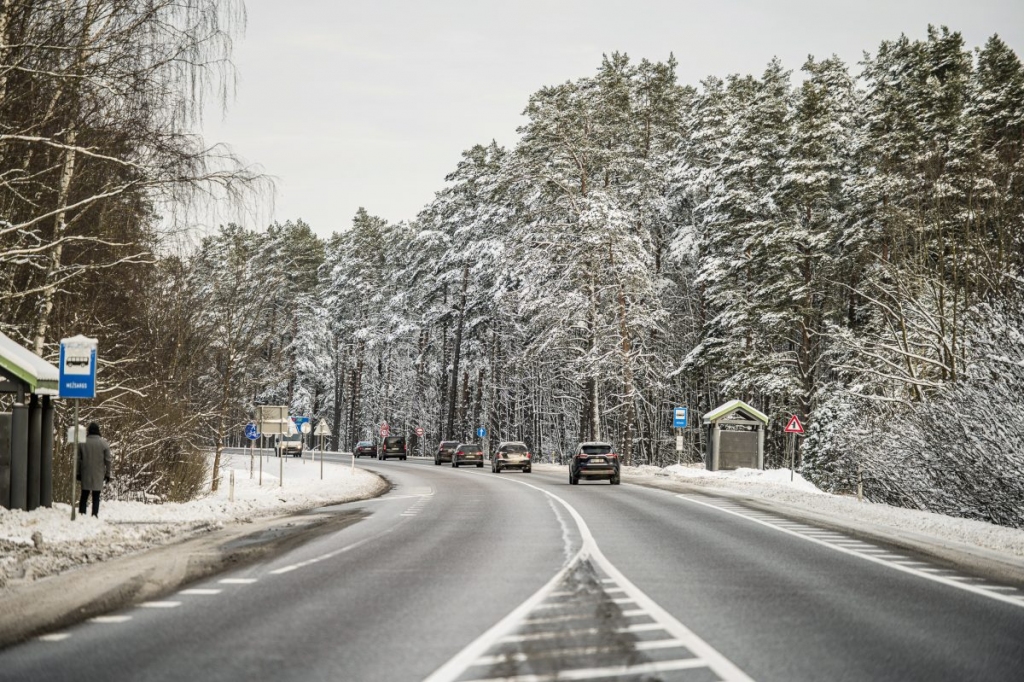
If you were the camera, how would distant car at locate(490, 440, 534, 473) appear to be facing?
facing away from the viewer

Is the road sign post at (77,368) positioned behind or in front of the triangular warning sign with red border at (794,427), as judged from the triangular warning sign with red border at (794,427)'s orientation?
in front

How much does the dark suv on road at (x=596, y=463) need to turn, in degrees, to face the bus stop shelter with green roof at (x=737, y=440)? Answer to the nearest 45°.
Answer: approximately 45° to its right

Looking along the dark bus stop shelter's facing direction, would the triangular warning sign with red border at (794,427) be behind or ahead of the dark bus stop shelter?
ahead

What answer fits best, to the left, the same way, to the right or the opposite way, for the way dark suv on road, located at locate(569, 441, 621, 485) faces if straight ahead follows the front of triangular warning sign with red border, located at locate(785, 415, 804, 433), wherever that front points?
the opposite way

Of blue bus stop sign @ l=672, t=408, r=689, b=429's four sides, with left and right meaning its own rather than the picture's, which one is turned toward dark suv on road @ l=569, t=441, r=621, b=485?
front

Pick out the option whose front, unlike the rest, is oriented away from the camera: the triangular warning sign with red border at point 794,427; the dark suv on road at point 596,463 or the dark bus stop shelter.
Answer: the dark suv on road

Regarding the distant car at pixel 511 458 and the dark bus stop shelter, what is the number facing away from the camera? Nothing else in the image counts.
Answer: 1

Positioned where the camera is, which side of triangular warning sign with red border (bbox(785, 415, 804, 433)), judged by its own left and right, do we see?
front

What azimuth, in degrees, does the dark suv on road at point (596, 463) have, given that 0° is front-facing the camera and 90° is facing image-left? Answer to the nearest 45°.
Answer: approximately 180°

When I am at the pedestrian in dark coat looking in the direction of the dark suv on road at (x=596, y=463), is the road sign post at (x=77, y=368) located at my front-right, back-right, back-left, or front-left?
back-right
